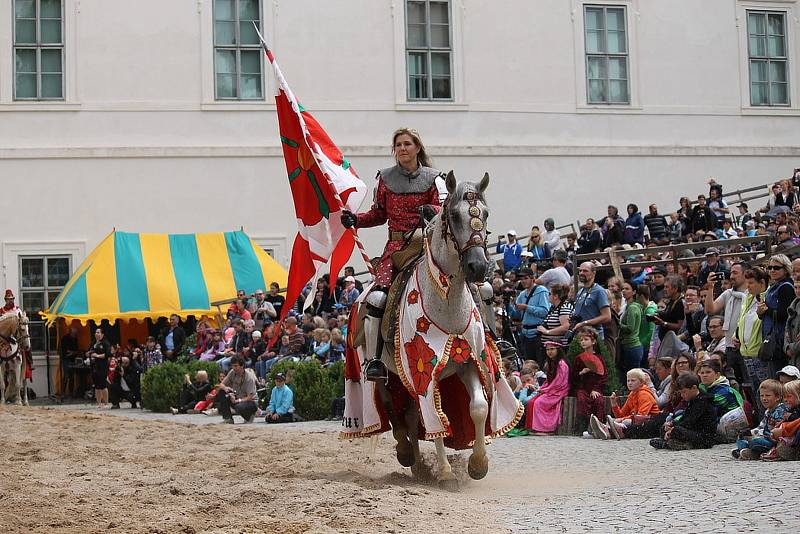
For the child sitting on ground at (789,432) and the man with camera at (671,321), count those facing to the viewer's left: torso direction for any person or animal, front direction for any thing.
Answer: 2

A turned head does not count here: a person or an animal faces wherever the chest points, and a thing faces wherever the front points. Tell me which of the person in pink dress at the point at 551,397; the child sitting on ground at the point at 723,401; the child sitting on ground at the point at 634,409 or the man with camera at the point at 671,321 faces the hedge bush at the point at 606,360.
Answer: the man with camera

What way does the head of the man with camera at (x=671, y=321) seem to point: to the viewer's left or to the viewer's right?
to the viewer's left

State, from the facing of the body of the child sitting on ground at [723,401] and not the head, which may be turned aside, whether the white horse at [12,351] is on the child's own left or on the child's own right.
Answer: on the child's own right

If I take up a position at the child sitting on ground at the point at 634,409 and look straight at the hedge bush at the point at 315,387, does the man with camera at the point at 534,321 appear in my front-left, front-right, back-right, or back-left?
front-right

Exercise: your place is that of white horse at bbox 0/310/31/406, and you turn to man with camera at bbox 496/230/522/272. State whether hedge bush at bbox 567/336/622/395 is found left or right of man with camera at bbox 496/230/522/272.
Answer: right

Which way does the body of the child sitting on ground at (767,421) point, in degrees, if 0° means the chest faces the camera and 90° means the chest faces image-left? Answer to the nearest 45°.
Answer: approximately 45°

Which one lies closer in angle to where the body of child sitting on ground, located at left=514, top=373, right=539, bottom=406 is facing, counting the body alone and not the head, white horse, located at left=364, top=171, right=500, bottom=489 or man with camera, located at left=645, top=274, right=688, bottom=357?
the white horse

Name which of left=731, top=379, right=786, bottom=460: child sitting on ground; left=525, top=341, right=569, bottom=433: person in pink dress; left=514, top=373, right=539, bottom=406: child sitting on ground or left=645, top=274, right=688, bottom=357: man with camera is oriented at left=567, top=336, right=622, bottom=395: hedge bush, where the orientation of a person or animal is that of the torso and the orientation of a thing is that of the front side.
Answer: the man with camera

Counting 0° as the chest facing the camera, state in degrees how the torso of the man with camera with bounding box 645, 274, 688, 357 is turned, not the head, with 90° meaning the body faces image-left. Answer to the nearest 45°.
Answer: approximately 90°

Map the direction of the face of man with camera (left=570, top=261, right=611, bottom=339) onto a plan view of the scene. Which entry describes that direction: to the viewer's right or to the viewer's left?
to the viewer's left

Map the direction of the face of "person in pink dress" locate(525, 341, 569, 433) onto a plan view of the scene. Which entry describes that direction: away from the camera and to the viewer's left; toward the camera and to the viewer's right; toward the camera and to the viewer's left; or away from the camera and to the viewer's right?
toward the camera and to the viewer's left

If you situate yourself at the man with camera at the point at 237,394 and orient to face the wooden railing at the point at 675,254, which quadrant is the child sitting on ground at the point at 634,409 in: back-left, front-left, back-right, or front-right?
front-right

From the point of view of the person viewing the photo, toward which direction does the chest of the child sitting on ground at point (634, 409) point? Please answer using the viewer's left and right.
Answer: facing the viewer and to the left of the viewer
